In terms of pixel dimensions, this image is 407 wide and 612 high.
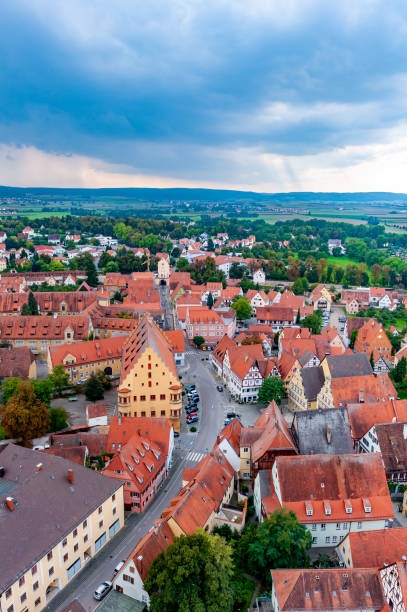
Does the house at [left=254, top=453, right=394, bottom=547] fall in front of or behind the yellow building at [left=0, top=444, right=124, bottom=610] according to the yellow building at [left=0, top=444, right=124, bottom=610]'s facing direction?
in front

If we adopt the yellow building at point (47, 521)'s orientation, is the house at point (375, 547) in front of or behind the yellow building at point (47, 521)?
in front

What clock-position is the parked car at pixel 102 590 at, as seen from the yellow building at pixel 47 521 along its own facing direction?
The parked car is roughly at 12 o'clock from the yellow building.

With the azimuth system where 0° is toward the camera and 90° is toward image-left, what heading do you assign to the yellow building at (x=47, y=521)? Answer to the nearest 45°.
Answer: approximately 315°

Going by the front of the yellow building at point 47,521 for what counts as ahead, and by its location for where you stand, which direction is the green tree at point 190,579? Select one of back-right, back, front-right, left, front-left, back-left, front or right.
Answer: front

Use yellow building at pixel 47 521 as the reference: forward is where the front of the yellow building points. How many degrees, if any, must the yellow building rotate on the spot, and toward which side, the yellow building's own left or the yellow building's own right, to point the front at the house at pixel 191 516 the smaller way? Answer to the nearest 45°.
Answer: approximately 45° to the yellow building's own left

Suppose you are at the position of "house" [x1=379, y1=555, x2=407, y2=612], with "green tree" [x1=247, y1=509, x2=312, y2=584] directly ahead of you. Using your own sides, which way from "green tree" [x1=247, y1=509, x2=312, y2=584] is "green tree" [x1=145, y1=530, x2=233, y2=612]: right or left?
left

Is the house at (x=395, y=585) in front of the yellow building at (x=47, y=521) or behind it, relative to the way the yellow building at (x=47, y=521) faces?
in front
